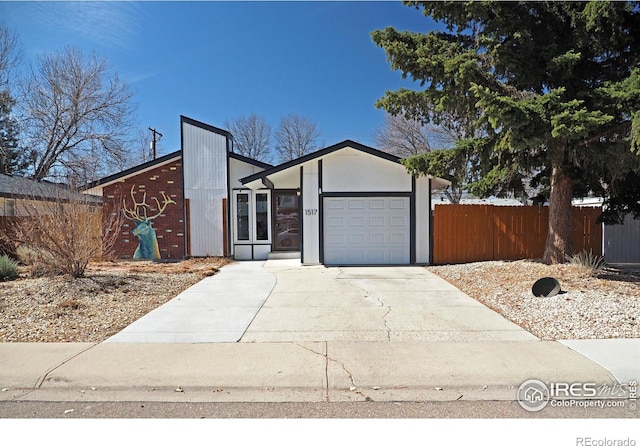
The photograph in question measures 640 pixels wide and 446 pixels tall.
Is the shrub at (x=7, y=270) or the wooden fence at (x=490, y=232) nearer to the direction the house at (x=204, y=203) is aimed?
the shrub

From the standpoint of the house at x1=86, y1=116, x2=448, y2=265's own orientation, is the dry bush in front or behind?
in front

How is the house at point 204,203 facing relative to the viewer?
toward the camera

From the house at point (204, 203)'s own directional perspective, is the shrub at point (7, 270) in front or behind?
in front

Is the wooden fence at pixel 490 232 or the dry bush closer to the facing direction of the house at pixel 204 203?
the dry bush

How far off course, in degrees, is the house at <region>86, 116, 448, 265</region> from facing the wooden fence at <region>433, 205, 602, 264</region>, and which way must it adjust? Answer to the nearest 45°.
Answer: approximately 90° to its left
